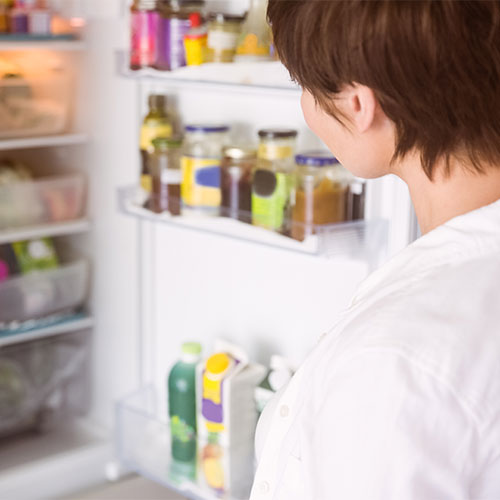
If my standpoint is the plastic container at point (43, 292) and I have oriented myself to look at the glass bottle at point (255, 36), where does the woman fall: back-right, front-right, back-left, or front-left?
front-right

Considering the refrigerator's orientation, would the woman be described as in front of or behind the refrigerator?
in front

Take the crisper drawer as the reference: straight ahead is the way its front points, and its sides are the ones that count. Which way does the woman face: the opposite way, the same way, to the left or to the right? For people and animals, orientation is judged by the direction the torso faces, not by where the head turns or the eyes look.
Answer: the opposite way

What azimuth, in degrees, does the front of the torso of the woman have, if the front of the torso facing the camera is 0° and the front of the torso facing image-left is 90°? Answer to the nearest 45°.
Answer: approximately 90°

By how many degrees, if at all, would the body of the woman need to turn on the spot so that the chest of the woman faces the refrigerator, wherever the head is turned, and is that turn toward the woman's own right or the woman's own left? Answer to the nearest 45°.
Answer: approximately 45° to the woman's own right

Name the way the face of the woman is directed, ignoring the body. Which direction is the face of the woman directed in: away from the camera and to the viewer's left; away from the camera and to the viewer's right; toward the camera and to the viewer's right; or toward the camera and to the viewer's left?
away from the camera and to the viewer's left

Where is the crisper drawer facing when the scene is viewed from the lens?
facing the viewer and to the right of the viewer
